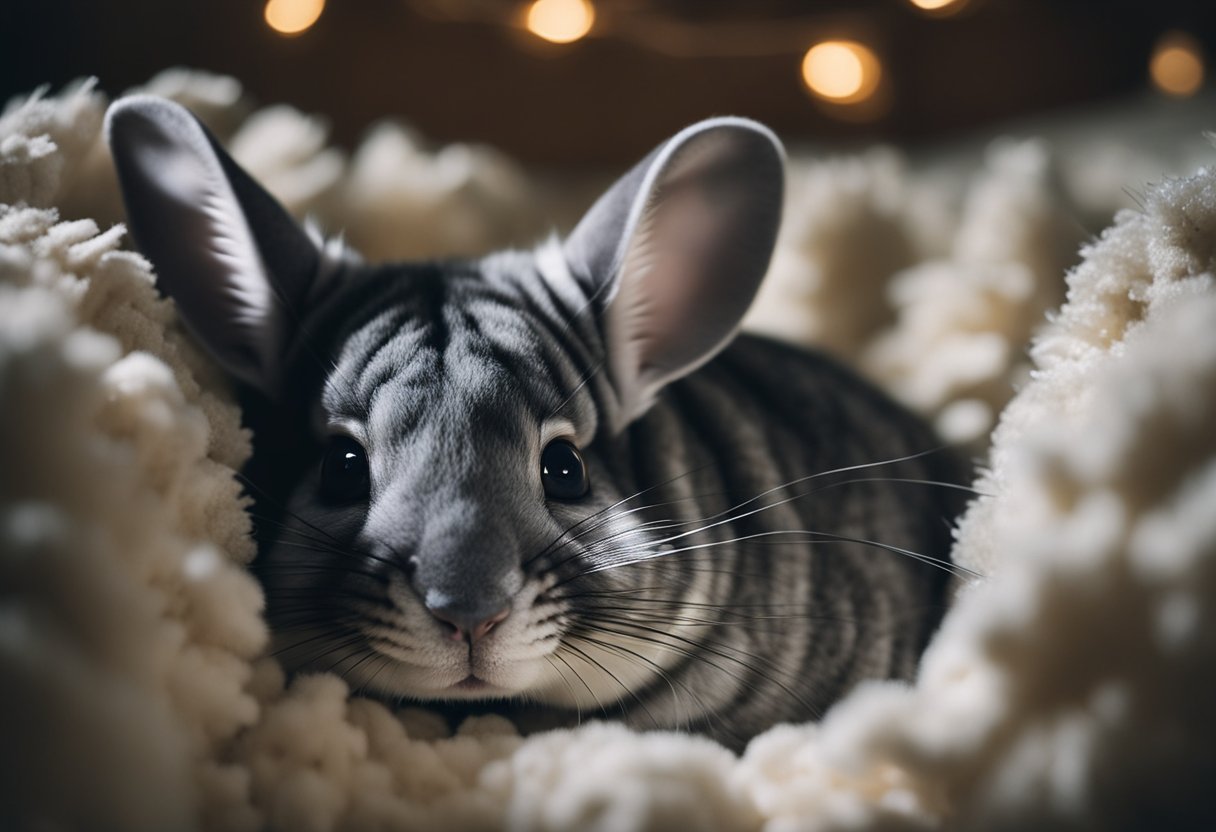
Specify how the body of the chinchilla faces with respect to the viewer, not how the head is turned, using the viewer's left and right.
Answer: facing the viewer and to the left of the viewer
